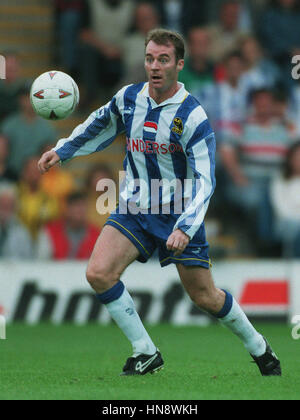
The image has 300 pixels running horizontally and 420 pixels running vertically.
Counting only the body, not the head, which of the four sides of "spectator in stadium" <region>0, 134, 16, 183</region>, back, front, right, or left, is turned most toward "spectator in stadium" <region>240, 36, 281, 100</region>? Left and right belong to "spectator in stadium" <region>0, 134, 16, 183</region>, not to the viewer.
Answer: left

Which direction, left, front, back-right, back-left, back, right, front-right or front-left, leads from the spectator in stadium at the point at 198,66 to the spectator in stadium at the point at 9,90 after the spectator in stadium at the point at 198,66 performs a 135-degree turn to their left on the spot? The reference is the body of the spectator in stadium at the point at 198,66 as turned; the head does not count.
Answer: back-left

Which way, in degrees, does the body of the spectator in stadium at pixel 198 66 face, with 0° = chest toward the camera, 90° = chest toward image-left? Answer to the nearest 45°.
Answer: approximately 0°

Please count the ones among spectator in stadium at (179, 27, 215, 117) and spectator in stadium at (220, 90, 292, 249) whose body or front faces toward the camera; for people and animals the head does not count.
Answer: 2

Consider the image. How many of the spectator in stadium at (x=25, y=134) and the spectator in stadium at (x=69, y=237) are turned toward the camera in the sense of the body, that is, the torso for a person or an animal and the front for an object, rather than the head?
2
